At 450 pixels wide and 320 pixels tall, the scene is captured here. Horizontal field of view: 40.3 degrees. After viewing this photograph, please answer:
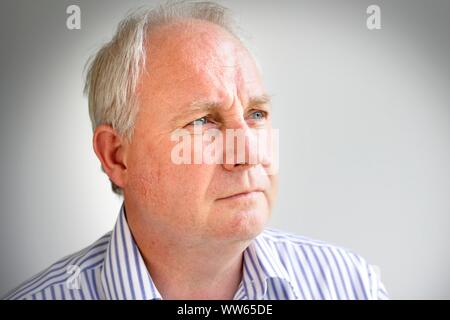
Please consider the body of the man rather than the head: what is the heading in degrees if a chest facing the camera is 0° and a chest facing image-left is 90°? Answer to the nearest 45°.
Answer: approximately 315°
